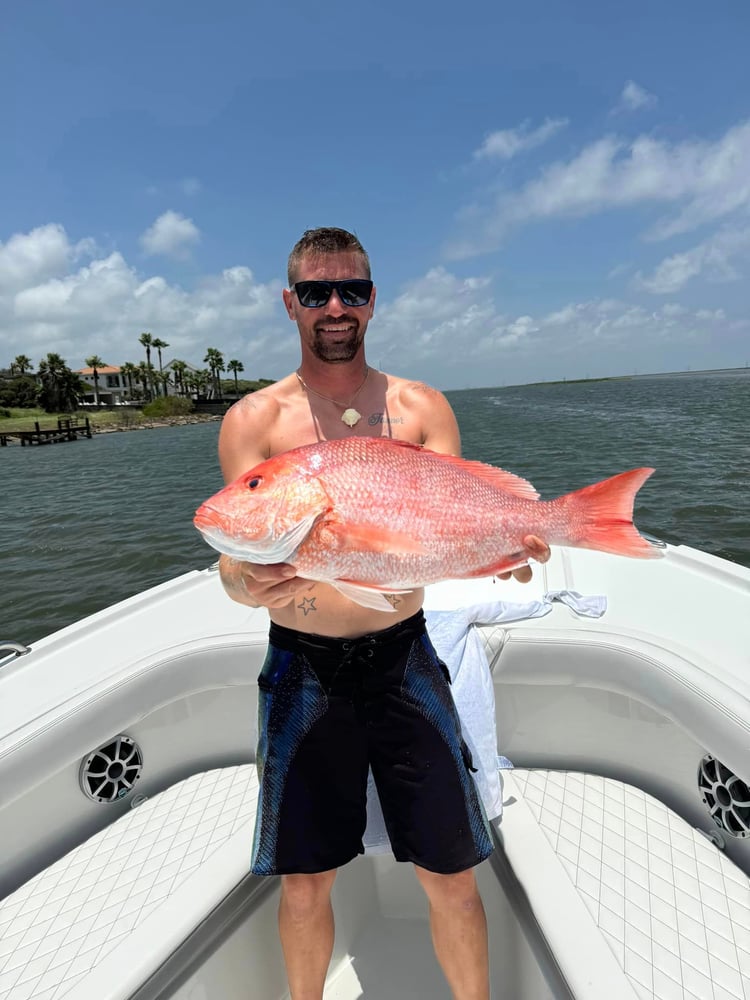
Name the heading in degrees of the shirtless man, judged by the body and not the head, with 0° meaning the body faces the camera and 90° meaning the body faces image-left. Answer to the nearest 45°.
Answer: approximately 0°

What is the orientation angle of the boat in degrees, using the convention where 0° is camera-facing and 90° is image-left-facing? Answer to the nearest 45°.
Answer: approximately 180°
